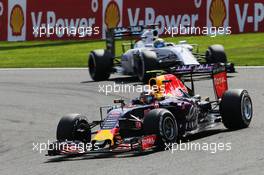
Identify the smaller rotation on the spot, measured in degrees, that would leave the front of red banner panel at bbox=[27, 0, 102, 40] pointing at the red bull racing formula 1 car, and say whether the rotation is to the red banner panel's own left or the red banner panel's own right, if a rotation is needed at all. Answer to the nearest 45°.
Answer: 0° — it already faces it

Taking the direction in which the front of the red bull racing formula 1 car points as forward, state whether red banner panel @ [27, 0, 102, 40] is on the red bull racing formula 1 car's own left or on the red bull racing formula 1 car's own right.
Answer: on the red bull racing formula 1 car's own right

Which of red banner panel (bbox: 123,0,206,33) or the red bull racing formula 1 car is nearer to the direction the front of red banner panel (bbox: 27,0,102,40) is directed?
the red bull racing formula 1 car

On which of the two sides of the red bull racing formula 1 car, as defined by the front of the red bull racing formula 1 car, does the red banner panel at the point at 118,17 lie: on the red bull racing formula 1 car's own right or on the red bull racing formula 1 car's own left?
on the red bull racing formula 1 car's own right

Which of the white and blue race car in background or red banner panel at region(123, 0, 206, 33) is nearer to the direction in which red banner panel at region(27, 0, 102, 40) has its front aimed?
the white and blue race car in background

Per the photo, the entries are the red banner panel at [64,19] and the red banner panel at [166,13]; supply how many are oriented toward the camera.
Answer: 2

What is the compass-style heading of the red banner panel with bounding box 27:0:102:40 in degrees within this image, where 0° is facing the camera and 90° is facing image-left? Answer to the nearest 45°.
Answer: approximately 0°

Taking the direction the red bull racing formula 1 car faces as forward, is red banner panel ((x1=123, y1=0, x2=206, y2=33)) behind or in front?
behind

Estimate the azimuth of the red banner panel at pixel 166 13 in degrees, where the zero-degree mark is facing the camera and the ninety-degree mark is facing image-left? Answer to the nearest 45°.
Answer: approximately 0°
